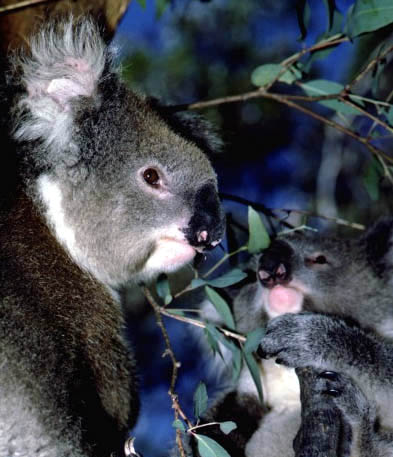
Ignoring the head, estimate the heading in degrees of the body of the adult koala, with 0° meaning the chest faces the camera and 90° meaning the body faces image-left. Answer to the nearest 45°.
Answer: approximately 270°

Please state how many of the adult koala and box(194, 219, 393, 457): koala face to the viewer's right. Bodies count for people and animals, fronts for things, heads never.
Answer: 1

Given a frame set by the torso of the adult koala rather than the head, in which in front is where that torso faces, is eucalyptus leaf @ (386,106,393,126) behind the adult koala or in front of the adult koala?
in front

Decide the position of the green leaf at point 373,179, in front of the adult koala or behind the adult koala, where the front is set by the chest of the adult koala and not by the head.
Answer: in front
